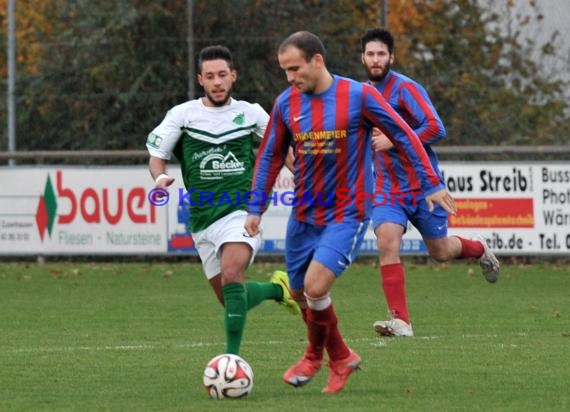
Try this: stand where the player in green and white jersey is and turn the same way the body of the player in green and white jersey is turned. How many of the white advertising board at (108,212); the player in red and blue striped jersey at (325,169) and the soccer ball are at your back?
1

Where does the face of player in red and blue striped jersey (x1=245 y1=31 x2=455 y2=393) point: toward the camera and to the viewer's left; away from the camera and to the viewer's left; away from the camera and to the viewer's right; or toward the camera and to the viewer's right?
toward the camera and to the viewer's left

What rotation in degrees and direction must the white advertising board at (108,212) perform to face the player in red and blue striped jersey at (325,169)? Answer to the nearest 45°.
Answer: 0° — it already faces them

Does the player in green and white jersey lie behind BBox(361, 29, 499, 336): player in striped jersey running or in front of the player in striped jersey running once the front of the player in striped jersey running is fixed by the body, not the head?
in front

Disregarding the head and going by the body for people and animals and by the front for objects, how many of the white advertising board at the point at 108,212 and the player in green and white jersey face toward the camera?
2

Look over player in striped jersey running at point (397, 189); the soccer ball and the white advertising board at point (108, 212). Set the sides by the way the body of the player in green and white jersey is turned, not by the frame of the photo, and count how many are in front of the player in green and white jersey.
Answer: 1

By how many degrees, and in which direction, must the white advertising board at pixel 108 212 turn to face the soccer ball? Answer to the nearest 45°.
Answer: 0° — it already faces it

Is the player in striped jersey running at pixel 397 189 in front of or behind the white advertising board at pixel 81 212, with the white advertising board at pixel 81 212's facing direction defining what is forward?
in front

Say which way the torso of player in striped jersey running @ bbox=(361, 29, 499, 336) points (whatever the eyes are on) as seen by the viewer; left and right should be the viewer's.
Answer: facing the viewer and to the left of the viewer
